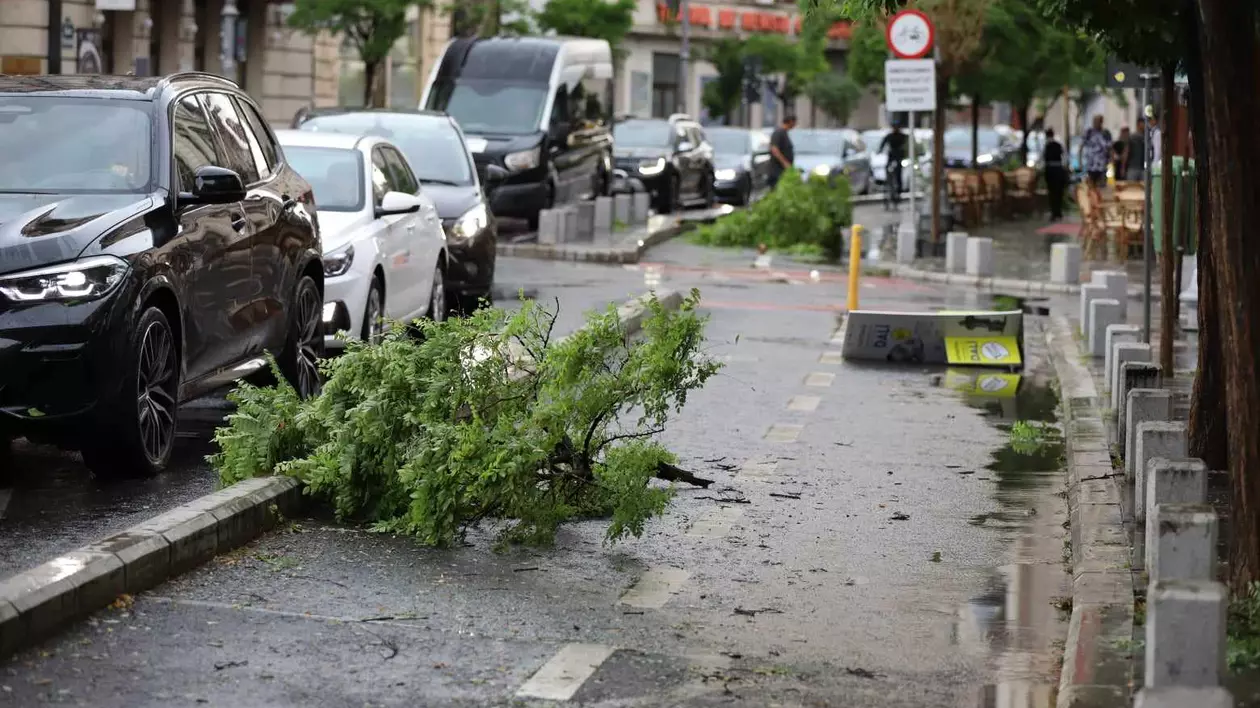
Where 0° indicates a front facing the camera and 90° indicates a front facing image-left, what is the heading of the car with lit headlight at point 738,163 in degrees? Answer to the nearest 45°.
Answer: approximately 45°

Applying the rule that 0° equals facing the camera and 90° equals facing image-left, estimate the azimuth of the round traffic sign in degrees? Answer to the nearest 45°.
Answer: approximately 0°

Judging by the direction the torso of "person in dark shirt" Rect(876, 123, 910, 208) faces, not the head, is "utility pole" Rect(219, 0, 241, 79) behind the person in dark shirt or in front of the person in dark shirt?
in front

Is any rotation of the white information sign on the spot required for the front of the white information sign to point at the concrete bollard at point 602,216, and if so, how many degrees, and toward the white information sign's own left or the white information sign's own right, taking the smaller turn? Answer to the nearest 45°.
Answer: approximately 135° to the white information sign's own right

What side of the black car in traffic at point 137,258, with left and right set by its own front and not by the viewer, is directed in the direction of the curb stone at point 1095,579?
left

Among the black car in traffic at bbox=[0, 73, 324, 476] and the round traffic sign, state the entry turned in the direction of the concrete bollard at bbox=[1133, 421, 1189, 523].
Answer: the round traffic sign

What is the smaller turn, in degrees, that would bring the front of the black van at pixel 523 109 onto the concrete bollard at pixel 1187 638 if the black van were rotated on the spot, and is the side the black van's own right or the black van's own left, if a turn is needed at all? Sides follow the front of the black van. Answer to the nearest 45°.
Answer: approximately 45° to the black van's own left

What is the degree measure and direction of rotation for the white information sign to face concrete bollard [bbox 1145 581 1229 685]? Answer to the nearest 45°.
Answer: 0° — it already faces it
